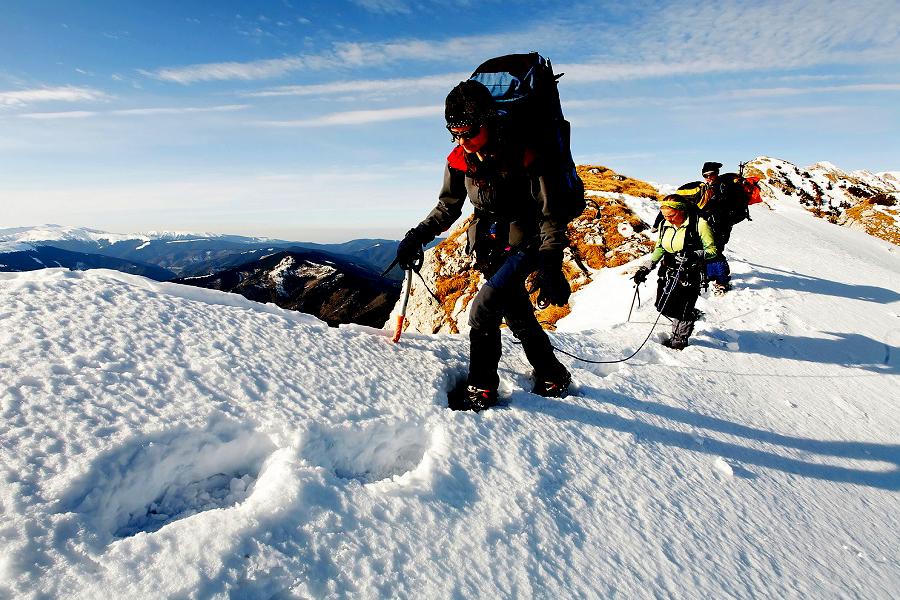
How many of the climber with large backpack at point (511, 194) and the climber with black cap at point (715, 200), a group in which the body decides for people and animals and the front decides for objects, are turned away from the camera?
0

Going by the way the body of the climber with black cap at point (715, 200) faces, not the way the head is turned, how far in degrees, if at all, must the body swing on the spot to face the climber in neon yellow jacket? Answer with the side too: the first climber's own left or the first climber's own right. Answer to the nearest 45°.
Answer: approximately 45° to the first climber's own left

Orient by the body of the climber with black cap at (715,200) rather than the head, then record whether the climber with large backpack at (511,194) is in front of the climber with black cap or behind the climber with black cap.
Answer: in front

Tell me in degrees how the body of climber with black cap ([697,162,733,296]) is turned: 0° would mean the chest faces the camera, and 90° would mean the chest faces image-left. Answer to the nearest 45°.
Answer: approximately 45°

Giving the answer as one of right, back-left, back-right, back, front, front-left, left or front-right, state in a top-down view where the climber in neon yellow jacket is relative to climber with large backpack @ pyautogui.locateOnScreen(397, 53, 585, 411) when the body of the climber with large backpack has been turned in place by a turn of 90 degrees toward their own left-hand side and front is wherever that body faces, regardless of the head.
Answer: left
